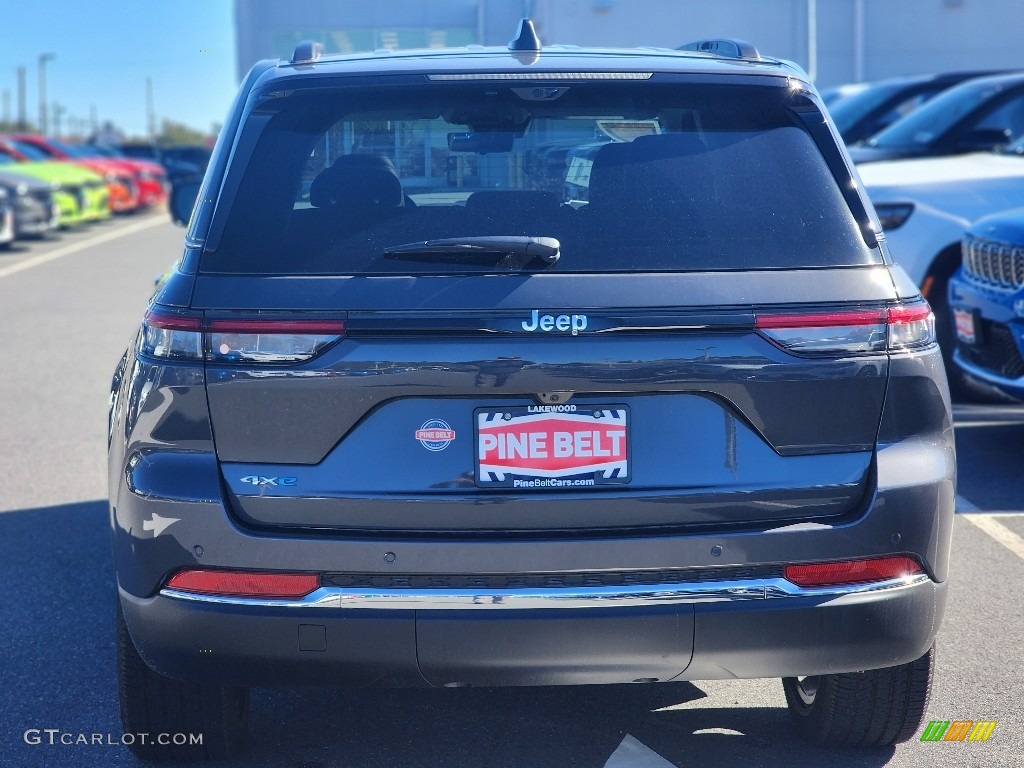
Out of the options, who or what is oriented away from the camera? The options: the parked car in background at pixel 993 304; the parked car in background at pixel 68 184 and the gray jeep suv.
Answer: the gray jeep suv

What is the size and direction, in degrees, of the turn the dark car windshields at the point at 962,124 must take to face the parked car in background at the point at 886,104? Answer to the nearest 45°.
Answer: approximately 135° to its right

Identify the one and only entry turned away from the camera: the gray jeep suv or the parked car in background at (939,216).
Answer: the gray jeep suv

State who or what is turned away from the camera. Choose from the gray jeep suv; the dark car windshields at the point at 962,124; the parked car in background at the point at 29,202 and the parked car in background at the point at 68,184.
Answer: the gray jeep suv

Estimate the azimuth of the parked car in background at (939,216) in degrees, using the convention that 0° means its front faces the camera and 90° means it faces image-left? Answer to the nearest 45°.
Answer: approximately 45°

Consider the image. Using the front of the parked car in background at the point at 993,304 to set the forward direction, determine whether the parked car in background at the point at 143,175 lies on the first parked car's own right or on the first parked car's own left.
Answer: on the first parked car's own right

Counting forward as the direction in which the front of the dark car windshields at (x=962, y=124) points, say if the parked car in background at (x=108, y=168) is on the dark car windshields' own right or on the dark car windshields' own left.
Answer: on the dark car windshields' own right

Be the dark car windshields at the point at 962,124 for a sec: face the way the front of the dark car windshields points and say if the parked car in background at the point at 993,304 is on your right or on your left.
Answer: on your left

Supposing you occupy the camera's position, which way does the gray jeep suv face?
facing away from the viewer

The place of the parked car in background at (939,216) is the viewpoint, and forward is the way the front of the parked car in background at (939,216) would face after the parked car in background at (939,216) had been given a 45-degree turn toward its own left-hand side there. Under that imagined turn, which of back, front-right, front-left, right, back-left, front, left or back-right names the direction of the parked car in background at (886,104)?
back

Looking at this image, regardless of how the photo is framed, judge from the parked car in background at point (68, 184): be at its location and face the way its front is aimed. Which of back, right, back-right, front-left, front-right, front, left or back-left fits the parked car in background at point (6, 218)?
front-right
